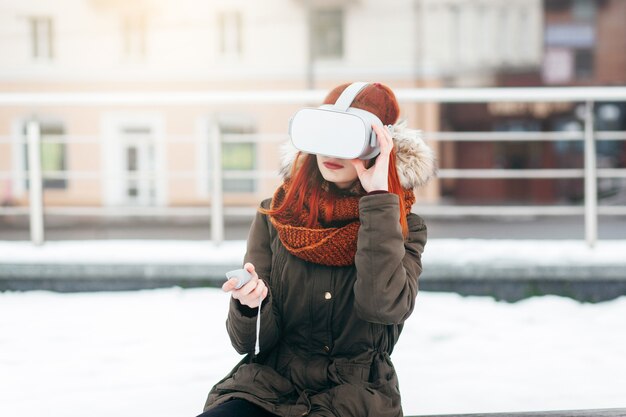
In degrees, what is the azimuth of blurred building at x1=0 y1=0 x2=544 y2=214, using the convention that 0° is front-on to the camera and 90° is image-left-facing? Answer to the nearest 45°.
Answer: approximately 0°

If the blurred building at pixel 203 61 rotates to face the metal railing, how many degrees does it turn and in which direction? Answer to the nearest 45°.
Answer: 0° — it already faces it

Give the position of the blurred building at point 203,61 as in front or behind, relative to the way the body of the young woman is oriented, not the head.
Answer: behind

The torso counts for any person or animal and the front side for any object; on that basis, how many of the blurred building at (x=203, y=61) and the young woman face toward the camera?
2

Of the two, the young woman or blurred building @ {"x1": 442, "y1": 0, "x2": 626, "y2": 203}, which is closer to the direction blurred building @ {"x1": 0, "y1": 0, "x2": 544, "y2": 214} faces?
the young woman

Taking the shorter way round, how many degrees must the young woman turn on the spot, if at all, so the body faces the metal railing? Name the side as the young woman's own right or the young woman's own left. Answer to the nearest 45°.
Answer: approximately 180°

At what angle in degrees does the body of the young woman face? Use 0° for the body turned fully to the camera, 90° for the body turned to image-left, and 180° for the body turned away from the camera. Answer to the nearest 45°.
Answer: approximately 0°

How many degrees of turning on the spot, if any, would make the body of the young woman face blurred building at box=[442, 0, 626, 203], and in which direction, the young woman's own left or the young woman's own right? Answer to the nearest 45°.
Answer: approximately 180°
